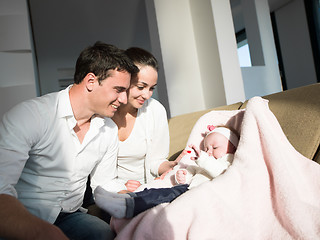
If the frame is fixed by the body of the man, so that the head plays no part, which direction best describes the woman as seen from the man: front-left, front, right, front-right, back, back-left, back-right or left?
left

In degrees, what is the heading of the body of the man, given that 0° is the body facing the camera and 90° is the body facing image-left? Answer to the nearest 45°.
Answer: approximately 315°

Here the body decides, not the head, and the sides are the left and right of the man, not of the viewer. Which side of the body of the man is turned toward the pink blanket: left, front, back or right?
front

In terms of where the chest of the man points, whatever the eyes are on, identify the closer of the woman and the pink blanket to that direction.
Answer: the pink blanket
